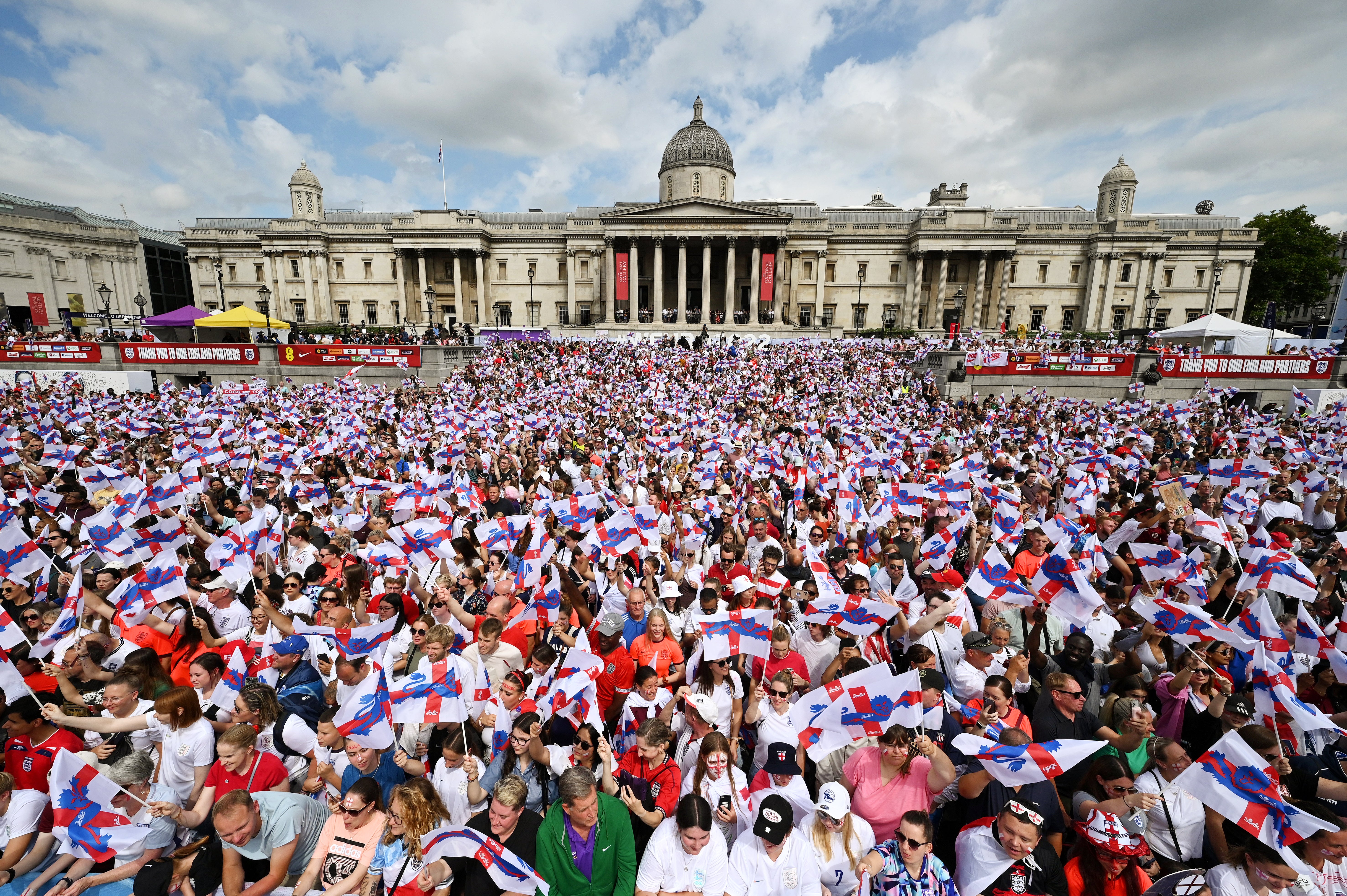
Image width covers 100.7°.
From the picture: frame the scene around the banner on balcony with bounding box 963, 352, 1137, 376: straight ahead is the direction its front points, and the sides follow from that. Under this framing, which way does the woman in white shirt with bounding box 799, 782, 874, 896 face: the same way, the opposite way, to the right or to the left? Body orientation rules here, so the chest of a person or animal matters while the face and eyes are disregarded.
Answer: the same way

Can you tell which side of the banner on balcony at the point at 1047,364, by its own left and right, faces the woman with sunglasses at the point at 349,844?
front

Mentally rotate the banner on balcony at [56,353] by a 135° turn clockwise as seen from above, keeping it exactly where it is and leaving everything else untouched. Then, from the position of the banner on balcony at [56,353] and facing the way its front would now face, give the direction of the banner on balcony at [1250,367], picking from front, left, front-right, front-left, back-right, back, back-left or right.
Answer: back

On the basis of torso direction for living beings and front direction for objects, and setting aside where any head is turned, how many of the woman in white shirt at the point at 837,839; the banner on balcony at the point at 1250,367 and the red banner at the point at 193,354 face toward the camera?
3

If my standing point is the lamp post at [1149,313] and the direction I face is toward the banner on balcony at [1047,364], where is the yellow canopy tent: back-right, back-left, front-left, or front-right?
front-right

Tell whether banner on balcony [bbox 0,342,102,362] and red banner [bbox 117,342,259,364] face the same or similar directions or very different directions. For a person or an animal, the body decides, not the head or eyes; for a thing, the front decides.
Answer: same or similar directions

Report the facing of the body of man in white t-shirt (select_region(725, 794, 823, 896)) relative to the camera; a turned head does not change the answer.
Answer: toward the camera

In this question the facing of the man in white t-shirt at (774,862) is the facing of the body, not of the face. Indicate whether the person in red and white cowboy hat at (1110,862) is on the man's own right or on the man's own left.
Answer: on the man's own left

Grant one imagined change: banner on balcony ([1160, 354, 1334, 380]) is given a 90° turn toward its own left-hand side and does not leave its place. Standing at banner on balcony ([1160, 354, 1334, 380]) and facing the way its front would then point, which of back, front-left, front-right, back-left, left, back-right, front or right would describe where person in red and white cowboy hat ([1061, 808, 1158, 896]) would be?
right

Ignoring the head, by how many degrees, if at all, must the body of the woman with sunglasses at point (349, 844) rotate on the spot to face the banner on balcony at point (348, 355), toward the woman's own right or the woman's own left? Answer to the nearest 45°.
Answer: approximately 135° to the woman's own right

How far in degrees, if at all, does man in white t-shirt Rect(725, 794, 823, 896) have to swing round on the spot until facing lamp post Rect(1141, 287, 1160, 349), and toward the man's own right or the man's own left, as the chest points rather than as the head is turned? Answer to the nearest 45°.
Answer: approximately 135° to the man's own left

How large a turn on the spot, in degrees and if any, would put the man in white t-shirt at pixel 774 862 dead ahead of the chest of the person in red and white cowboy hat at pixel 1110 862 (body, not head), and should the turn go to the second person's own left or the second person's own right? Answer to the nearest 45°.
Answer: approximately 45° to the second person's own right

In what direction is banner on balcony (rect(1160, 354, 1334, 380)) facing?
toward the camera

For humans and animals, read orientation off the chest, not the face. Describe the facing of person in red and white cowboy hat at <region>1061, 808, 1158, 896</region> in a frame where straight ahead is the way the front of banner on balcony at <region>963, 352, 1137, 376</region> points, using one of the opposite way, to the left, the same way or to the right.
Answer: the same way

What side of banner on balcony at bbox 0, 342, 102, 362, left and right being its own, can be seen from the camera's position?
front

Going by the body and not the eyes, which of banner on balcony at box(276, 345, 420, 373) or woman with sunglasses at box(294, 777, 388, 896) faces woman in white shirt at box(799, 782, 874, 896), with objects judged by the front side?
the banner on balcony

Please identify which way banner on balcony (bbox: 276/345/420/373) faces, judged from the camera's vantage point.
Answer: facing the viewer

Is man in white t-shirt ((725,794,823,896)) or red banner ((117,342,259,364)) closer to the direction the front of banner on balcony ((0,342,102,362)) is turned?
the man in white t-shirt

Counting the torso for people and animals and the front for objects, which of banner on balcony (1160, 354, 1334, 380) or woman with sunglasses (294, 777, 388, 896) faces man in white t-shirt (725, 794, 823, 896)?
the banner on balcony

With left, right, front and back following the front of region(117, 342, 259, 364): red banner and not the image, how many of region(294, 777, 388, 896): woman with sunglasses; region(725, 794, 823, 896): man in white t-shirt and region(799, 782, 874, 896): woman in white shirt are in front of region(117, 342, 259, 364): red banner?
3
